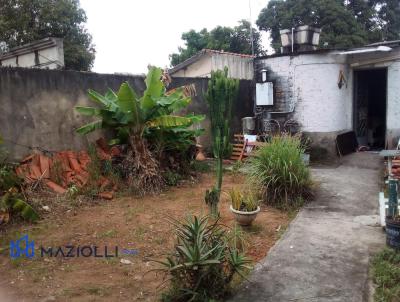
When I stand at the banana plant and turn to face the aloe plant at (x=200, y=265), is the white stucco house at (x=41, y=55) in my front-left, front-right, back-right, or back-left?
back-right

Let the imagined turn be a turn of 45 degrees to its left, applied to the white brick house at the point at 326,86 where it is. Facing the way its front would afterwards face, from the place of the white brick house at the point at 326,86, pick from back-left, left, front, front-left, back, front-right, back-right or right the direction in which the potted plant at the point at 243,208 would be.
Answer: front-right

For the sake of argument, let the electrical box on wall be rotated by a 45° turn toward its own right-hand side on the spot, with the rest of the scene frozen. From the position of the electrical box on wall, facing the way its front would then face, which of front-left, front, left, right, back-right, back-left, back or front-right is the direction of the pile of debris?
front

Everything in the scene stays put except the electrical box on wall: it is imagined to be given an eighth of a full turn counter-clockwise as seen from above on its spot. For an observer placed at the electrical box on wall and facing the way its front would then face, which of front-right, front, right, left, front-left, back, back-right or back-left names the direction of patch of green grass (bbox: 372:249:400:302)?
front-right

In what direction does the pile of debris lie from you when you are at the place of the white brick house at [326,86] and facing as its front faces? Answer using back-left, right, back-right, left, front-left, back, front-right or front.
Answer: front-right

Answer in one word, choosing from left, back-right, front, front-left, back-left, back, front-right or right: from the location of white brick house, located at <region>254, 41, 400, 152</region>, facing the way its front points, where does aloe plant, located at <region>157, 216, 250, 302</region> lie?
front

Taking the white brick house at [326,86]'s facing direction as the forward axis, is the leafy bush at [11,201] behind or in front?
in front

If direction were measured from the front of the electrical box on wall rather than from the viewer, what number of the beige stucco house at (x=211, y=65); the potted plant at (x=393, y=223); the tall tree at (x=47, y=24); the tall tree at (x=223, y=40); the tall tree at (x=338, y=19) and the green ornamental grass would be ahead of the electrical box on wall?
2

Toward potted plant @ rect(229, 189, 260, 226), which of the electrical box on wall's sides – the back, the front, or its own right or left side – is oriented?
front

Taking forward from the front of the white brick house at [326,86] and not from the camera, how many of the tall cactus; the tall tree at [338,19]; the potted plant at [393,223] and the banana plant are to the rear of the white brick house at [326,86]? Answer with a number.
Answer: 1
